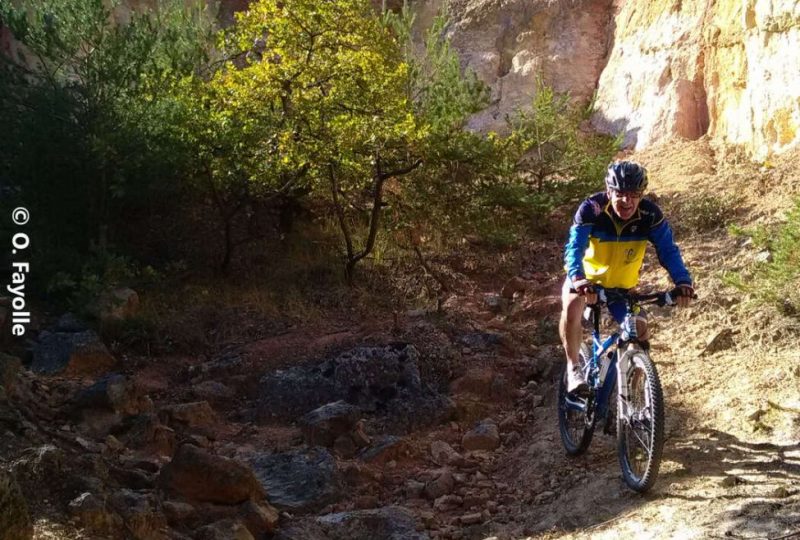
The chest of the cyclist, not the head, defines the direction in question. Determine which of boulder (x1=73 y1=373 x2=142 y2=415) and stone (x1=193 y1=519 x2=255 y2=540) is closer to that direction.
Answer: the stone

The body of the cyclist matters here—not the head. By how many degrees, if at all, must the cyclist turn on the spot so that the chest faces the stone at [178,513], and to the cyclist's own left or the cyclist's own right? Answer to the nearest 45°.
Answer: approximately 90° to the cyclist's own right

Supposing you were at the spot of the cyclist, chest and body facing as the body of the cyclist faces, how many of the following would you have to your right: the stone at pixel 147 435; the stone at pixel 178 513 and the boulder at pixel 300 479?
3

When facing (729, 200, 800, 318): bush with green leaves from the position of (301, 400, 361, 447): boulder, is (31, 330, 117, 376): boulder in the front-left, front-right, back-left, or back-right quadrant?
back-left

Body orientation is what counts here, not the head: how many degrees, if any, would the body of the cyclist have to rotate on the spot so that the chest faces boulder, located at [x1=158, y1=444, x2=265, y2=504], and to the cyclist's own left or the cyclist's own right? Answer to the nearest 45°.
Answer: approximately 90° to the cyclist's own right

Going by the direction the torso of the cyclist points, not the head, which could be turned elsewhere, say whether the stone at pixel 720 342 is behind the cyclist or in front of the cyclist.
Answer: behind

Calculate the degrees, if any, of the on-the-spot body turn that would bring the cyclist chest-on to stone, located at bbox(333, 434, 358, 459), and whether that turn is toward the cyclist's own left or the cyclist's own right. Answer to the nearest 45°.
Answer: approximately 135° to the cyclist's own right

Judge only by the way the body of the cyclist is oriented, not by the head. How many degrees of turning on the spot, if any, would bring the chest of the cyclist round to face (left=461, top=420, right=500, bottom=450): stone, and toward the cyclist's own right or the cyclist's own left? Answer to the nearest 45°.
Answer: approximately 135° to the cyclist's own right

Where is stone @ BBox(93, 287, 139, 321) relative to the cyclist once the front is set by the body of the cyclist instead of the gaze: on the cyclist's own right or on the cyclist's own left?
on the cyclist's own right

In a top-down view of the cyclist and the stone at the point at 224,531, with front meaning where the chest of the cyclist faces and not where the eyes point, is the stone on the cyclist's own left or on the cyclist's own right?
on the cyclist's own right

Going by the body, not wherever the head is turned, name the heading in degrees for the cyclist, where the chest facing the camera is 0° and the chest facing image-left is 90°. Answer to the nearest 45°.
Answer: approximately 0°

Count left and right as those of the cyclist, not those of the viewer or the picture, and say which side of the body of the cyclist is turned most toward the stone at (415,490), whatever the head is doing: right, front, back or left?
right
